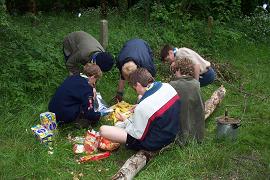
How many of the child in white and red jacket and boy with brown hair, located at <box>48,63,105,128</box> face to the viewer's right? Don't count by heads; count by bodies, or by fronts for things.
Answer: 1

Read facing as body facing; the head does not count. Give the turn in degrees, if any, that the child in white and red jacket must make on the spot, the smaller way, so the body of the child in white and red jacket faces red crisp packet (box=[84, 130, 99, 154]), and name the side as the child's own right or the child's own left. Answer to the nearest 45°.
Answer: approximately 45° to the child's own left

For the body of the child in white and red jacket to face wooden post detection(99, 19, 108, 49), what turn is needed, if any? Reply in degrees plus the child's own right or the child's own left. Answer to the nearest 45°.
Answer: approximately 45° to the child's own right

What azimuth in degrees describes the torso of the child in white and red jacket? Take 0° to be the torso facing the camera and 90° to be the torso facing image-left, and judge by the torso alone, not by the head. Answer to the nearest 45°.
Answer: approximately 135°

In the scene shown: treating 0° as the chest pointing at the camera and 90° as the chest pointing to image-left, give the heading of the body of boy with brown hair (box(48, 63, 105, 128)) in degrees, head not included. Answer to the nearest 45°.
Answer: approximately 270°

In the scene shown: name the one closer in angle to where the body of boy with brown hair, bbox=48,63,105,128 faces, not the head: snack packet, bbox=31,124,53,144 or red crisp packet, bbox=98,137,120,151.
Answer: the red crisp packet

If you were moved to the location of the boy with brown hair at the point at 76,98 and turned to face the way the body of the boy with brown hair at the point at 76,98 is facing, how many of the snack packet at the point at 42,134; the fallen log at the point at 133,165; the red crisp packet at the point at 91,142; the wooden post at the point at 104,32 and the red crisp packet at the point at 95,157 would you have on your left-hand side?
1

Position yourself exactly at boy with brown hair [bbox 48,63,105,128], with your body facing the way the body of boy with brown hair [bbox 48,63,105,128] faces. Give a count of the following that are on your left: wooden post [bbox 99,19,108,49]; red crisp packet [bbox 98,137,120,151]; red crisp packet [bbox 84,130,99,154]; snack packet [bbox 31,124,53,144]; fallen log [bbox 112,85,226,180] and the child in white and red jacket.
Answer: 1

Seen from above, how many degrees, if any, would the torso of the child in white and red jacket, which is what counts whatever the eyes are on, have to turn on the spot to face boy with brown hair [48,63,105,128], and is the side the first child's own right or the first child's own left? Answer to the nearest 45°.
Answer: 0° — they already face them

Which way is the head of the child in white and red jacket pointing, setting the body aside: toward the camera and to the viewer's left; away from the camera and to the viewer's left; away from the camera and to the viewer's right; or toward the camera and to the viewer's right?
away from the camera and to the viewer's left

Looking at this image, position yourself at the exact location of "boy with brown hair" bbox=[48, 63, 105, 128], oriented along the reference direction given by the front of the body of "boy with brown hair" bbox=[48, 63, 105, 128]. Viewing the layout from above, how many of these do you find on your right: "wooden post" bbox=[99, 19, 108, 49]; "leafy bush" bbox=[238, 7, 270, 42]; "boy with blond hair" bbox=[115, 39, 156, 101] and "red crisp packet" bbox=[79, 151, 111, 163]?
1

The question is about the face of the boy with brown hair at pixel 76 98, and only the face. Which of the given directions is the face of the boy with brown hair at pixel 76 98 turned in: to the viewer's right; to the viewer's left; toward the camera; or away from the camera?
to the viewer's right

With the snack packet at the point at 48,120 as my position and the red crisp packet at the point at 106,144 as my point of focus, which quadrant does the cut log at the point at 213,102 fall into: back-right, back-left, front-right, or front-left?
front-left
